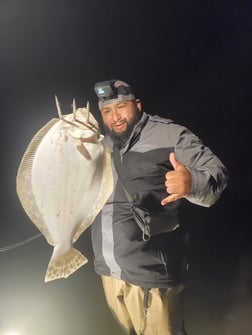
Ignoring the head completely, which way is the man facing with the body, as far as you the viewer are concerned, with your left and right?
facing the viewer and to the left of the viewer
